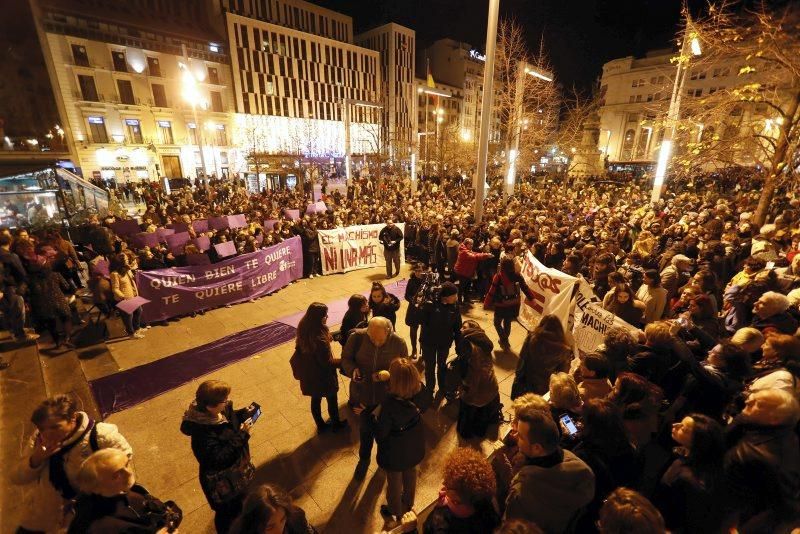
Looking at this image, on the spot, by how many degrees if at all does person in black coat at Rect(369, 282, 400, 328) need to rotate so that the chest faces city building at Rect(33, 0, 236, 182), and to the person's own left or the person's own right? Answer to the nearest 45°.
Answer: approximately 90° to the person's own right

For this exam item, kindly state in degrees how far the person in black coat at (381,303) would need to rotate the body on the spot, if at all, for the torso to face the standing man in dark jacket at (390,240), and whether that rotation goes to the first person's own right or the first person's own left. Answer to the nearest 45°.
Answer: approximately 135° to the first person's own right

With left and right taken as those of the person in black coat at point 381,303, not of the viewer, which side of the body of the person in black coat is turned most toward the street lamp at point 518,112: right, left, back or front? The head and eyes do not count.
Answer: back

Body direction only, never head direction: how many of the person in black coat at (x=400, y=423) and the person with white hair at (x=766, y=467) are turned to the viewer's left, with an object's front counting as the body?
1

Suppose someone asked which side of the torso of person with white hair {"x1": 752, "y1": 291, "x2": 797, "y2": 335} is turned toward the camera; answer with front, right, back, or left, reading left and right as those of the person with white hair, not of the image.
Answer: left

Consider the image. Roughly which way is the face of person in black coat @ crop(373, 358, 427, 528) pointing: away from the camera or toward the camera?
away from the camera

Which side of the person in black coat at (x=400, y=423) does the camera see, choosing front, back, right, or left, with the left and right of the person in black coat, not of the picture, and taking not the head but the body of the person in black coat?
back

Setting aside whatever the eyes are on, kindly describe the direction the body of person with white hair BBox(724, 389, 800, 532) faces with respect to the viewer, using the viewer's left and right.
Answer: facing to the left of the viewer

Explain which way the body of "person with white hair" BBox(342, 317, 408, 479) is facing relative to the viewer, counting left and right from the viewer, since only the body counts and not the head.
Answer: facing the viewer

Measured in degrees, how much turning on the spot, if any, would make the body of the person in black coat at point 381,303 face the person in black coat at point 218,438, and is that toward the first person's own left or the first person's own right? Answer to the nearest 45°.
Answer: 0° — they already face them

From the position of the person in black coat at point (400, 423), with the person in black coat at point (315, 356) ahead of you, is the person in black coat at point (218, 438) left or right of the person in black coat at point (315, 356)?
left
